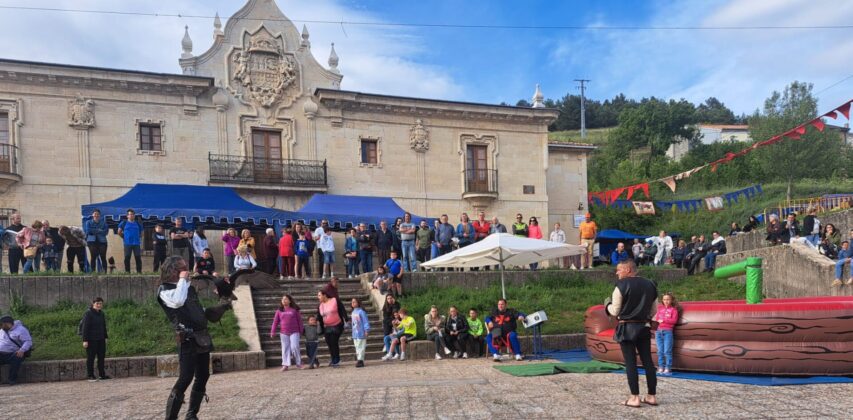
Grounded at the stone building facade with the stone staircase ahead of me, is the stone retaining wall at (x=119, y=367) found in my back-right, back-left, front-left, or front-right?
front-right

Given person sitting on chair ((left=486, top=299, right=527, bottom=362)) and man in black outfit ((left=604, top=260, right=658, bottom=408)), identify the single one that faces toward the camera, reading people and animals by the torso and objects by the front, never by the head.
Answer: the person sitting on chair

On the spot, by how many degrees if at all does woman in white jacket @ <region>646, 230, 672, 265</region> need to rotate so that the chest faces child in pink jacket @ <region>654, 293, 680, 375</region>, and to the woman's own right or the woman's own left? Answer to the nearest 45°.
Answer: approximately 45° to the woman's own left

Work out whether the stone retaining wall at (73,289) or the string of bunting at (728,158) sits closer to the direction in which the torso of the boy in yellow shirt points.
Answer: the stone retaining wall

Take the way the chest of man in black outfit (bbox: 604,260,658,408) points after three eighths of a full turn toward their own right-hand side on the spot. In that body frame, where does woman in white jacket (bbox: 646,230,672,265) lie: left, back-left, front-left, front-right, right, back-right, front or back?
left

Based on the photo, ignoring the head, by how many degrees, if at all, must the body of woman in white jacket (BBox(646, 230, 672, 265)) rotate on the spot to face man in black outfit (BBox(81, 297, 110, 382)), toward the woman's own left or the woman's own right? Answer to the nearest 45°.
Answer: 0° — they already face them

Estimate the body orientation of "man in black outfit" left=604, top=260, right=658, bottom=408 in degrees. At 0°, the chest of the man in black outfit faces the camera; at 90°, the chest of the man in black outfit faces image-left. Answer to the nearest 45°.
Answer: approximately 135°

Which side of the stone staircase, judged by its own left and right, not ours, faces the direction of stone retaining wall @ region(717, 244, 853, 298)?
left

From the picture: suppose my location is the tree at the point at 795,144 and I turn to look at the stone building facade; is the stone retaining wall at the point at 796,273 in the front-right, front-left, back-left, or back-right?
front-left

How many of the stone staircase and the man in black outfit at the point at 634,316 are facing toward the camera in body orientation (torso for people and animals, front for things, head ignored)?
1

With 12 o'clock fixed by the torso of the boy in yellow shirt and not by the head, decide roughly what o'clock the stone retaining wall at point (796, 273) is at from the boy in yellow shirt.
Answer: The stone retaining wall is roughly at 7 o'clock from the boy in yellow shirt.

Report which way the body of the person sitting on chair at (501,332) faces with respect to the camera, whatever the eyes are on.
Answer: toward the camera

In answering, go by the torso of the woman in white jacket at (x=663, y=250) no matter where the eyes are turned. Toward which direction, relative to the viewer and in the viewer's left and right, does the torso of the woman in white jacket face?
facing the viewer and to the left of the viewer

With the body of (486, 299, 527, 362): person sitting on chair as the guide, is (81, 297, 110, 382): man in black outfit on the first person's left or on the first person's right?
on the first person's right

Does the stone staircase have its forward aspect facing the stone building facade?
no

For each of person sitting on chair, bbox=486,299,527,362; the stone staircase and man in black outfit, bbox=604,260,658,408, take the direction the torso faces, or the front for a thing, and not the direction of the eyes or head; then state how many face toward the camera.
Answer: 2

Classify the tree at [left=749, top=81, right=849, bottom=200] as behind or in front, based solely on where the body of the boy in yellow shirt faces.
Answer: behind
